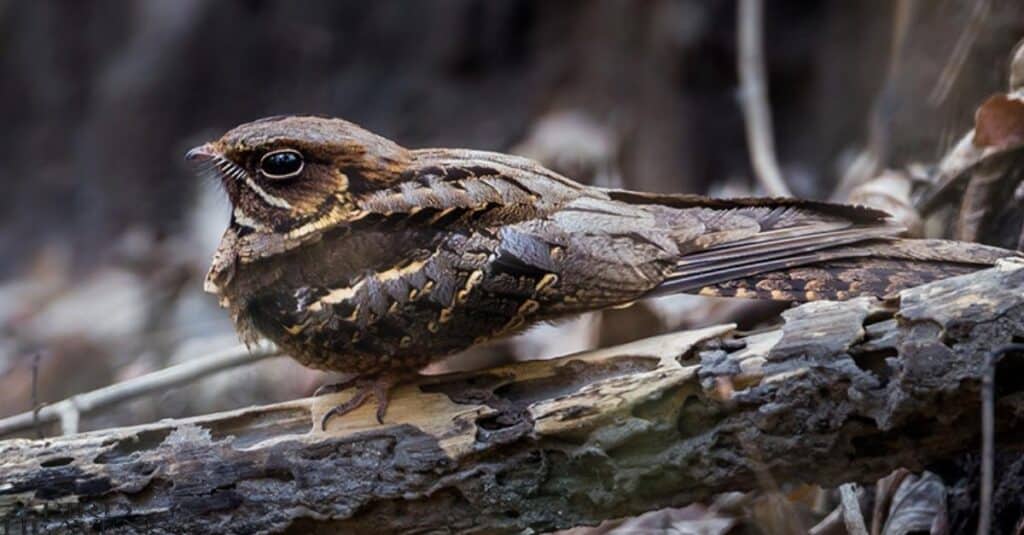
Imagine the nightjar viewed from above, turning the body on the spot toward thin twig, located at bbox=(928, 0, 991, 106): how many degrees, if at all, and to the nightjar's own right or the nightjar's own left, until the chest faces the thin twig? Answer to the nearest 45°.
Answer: approximately 135° to the nightjar's own right

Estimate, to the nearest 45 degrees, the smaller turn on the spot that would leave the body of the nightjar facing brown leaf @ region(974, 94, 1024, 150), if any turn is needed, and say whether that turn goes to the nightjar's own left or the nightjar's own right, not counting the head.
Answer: approximately 180°

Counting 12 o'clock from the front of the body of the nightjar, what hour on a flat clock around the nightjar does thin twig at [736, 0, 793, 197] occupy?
The thin twig is roughly at 4 o'clock from the nightjar.

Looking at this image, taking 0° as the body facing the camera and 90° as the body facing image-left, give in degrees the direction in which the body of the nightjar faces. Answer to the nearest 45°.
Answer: approximately 90°

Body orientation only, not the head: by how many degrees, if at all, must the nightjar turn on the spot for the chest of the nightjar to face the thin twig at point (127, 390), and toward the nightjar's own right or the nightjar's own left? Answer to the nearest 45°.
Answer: approximately 45° to the nightjar's own right

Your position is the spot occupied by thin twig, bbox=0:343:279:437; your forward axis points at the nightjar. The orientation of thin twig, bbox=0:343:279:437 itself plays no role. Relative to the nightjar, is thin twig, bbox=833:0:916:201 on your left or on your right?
left

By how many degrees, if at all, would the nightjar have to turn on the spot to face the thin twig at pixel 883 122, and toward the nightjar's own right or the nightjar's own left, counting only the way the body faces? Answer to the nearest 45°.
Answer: approximately 135° to the nightjar's own right

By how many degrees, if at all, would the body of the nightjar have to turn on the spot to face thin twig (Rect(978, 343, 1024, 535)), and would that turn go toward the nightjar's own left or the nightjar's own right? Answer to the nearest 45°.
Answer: approximately 135° to the nightjar's own left
